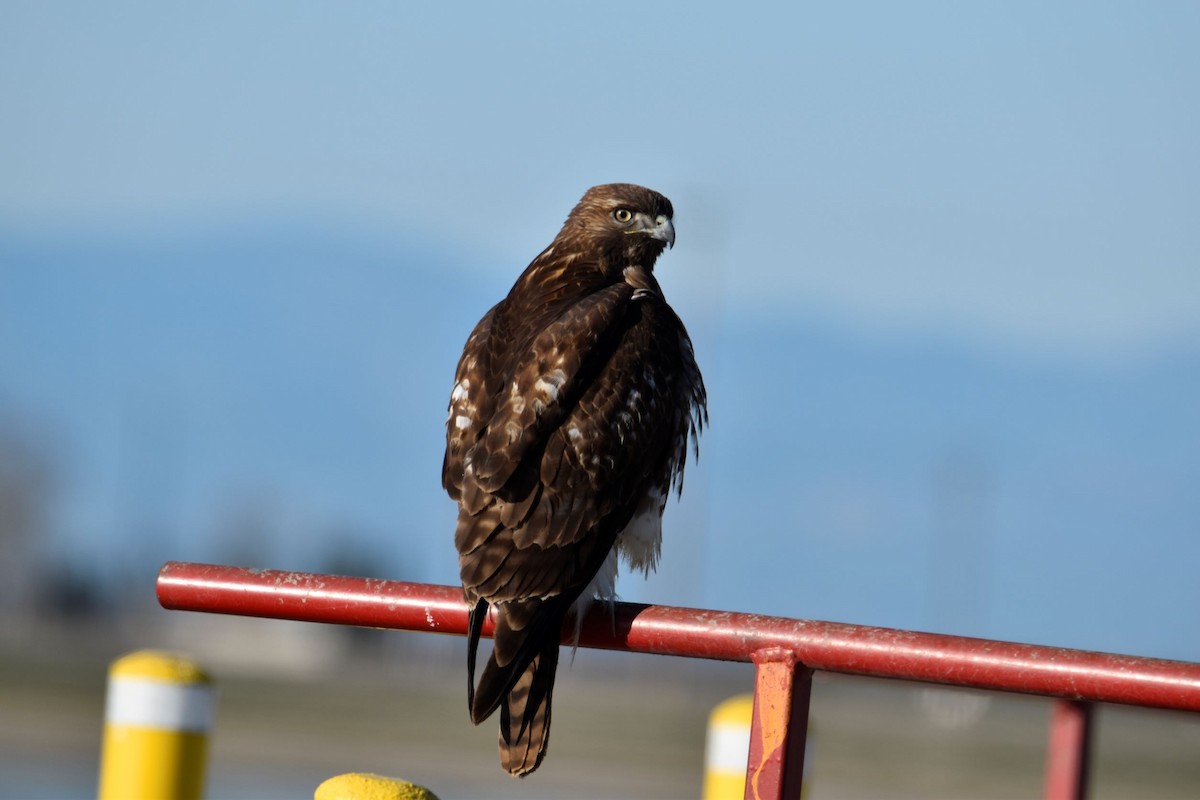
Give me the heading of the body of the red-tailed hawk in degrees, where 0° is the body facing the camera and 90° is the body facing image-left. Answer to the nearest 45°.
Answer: approximately 225°

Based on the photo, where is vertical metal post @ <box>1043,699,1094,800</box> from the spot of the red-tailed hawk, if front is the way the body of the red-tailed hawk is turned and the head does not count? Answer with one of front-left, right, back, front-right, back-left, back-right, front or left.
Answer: right
